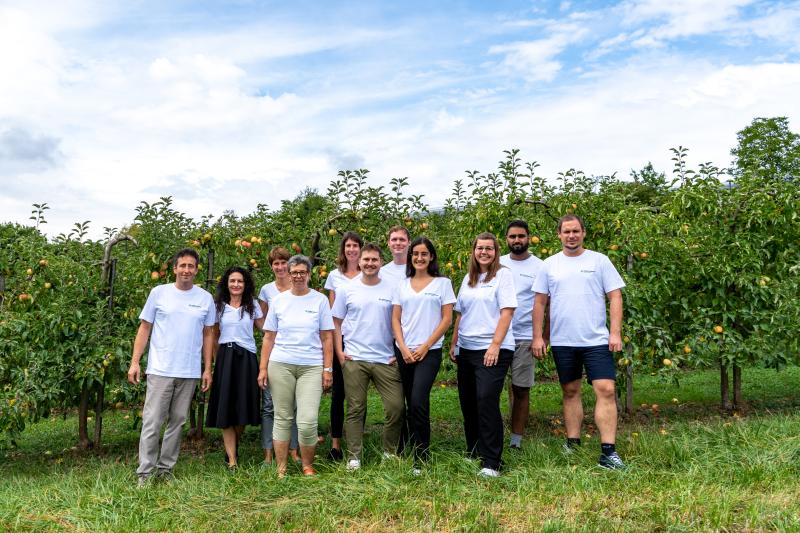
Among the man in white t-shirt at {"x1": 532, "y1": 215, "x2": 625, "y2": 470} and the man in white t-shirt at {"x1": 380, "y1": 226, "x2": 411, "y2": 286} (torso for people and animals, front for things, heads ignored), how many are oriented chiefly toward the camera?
2

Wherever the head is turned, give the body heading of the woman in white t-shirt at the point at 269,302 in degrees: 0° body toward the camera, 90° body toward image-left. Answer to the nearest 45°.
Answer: approximately 0°
